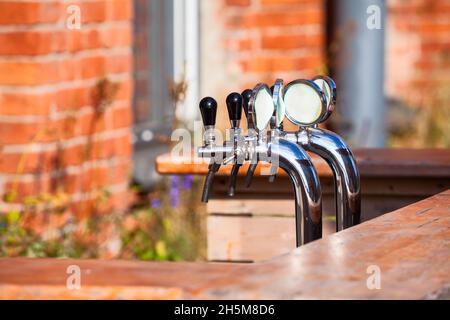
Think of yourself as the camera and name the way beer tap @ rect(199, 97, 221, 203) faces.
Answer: facing to the left of the viewer

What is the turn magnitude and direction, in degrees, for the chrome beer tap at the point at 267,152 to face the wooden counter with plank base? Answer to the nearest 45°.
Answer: approximately 90° to its right

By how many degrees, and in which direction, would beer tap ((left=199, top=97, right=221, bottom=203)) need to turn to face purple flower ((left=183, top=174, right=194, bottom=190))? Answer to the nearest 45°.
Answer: approximately 90° to its right

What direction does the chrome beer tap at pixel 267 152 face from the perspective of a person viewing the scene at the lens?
facing to the left of the viewer
